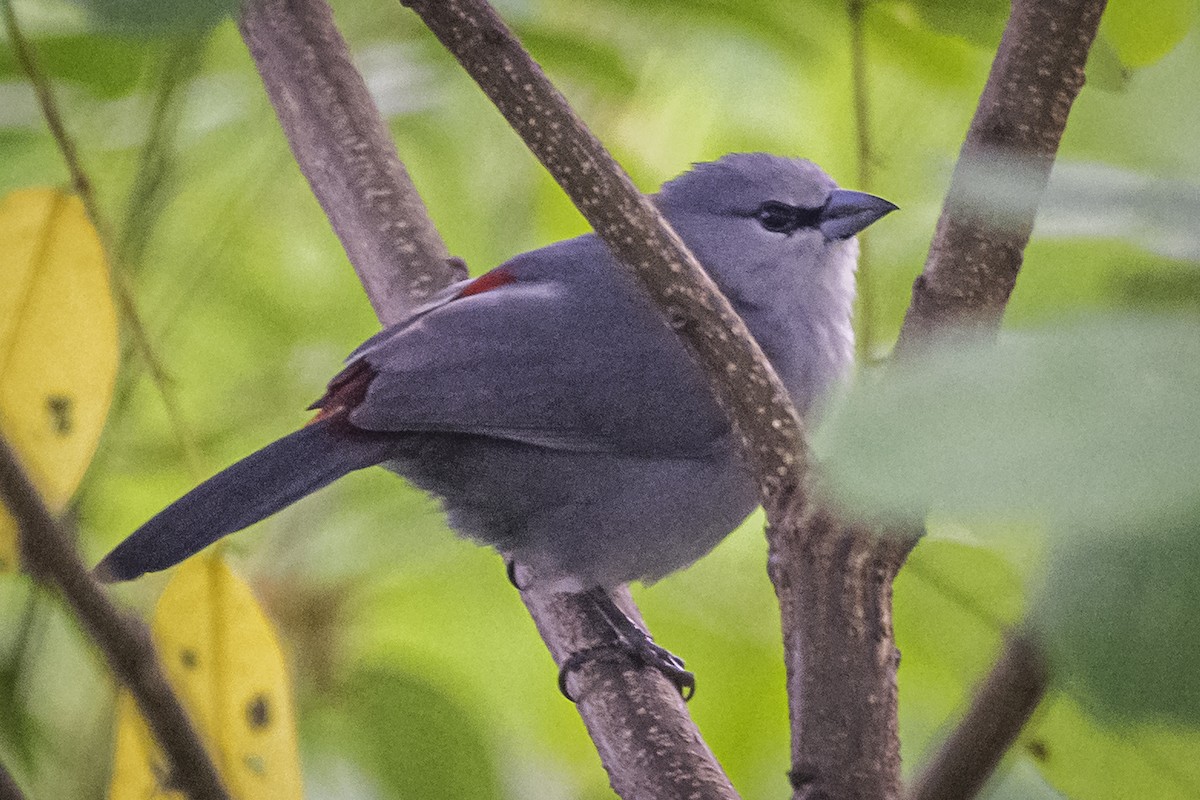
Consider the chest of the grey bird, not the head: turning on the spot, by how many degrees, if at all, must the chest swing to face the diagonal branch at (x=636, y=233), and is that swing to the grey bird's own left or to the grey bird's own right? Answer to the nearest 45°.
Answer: approximately 90° to the grey bird's own right

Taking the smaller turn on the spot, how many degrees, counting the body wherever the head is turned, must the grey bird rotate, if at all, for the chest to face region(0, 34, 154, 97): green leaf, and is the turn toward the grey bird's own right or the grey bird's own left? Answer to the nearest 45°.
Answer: approximately 180°

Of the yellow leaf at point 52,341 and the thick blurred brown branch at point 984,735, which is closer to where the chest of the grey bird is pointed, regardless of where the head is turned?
the thick blurred brown branch

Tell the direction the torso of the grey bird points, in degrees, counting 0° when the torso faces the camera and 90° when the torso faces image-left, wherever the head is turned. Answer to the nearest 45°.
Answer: approximately 270°

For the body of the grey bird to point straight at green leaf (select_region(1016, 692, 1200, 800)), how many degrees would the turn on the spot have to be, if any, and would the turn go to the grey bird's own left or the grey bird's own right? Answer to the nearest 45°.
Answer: approximately 90° to the grey bird's own right
